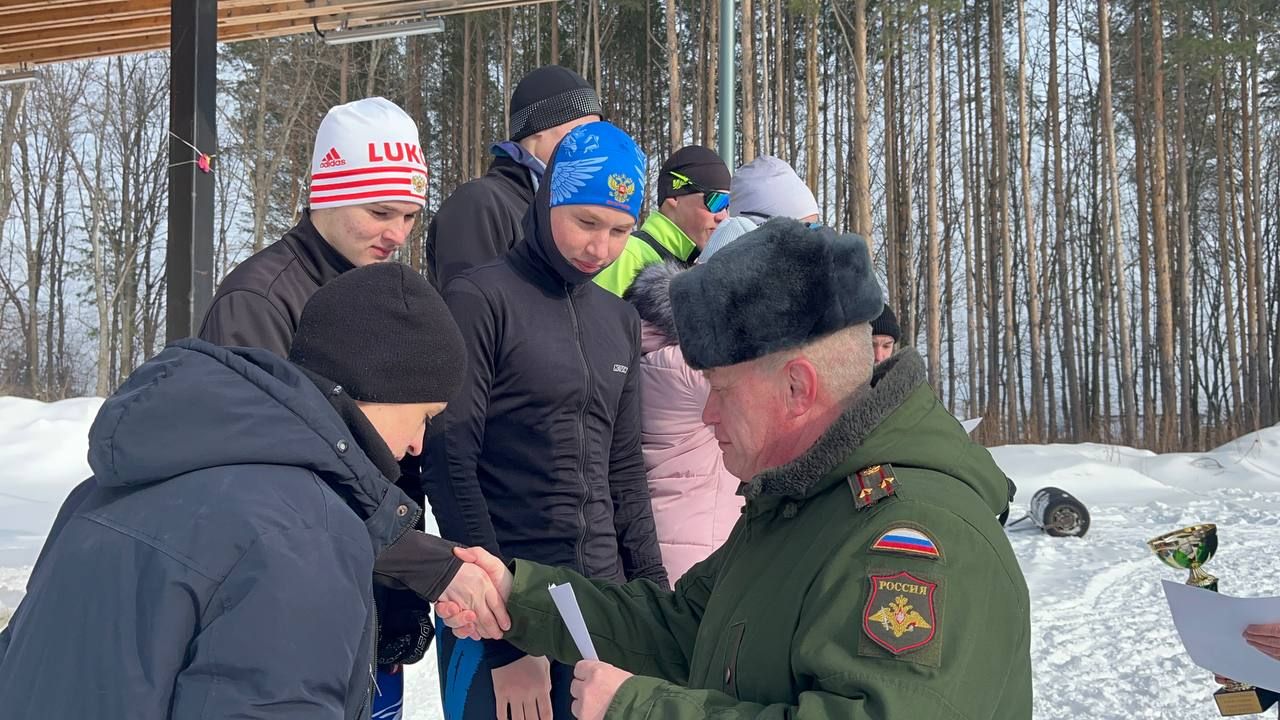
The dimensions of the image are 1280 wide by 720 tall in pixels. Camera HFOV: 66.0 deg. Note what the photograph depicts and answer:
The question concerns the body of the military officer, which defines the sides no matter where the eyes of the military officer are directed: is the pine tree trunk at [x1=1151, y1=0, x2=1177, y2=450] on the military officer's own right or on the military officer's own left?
on the military officer's own right

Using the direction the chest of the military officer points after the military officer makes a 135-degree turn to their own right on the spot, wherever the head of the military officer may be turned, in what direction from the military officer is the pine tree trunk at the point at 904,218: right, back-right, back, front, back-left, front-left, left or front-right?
front-left

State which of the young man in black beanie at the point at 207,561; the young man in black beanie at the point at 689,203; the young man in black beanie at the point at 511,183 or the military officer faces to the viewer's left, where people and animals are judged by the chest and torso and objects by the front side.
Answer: the military officer

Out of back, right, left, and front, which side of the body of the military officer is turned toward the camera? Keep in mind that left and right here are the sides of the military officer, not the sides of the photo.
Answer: left

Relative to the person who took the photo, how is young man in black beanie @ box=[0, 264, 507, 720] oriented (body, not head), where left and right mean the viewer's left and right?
facing away from the viewer and to the right of the viewer

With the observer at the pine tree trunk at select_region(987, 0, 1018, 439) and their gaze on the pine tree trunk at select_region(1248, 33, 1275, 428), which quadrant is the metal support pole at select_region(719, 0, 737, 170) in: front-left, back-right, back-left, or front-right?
back-right

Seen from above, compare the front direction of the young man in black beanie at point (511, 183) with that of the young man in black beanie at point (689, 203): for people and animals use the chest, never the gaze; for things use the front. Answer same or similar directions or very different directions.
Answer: same or similar directions

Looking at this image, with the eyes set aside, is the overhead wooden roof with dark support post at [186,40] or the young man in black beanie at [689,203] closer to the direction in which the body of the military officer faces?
the overhead wooden roof with dark support post

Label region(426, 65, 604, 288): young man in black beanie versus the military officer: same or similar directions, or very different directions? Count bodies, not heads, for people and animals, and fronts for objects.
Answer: very different directions

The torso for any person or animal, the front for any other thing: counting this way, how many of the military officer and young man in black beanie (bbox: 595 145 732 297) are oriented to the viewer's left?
1

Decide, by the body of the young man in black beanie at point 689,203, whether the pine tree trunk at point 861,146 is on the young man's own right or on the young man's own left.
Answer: on the young man's own left

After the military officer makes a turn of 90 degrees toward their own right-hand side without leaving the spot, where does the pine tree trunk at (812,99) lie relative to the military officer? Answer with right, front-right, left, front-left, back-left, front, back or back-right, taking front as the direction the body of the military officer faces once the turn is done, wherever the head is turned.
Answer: front

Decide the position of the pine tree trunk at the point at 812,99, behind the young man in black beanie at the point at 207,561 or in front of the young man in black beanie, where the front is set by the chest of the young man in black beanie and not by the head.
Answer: in front
